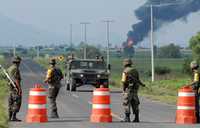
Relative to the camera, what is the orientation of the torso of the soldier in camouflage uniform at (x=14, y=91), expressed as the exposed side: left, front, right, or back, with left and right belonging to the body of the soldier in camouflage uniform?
right

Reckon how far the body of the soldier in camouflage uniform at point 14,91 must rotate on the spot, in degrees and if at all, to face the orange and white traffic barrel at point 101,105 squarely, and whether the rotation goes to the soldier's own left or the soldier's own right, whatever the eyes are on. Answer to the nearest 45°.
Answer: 0° — they already face it
